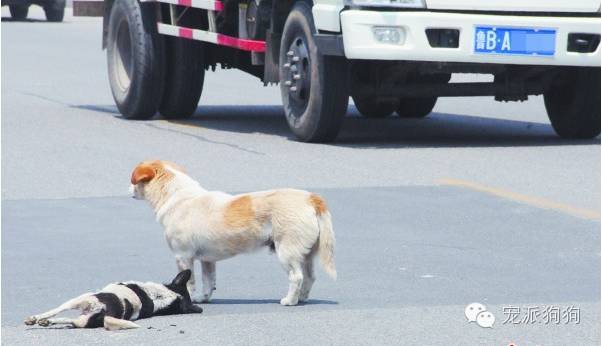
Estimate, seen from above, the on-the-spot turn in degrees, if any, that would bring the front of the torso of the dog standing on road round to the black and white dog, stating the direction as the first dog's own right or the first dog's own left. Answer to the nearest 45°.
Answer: approximately 45° to the first dog's own left

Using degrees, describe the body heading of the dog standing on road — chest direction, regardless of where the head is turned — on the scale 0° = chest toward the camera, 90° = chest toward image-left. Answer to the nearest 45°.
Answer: approximately 90°

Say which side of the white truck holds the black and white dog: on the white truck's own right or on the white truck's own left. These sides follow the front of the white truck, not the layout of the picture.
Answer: on the white truck's own right

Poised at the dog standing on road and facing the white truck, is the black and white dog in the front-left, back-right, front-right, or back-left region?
back-left

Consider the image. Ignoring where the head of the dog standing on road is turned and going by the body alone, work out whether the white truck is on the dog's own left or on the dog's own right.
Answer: on the dog's own right

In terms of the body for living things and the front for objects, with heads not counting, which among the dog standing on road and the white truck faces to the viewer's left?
the dog standing on road

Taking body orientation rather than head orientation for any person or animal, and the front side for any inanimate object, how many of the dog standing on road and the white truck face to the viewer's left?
1

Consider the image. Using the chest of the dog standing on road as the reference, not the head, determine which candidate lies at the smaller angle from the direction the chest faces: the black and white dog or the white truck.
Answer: the black and white dog

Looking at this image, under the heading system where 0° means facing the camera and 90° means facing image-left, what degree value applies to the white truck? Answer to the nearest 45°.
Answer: approximately 315°

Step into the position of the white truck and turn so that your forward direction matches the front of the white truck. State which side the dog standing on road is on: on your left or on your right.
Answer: on your right
